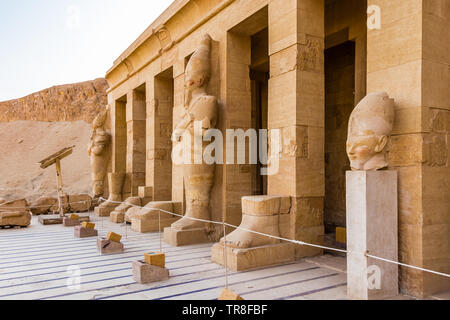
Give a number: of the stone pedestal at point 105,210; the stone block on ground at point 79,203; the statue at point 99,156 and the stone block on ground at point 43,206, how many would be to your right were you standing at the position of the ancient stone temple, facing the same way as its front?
4

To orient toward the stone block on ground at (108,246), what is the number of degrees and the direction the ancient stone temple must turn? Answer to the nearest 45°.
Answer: approximately 45° to its right

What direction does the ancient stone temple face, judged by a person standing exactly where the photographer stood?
facing the viewer and to the left of the viewer

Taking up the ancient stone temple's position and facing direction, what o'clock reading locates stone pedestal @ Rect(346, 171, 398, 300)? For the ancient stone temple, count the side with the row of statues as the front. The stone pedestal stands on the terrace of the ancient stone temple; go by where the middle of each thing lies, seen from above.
The stone pedestal is roughly at 10 o'clock from the ancient stone temple.

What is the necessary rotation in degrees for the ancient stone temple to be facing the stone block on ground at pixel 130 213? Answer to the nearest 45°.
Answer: approximately 90° to its right

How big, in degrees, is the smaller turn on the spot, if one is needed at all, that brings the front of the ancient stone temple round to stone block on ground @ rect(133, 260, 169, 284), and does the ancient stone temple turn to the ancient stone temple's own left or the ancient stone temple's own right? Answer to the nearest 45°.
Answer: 0° — it already faces it

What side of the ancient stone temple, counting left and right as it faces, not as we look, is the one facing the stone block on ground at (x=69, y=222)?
front

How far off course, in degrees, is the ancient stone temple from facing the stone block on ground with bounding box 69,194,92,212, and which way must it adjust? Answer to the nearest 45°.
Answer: approximately 90° to its right

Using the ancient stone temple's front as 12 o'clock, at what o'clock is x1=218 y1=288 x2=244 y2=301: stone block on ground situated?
The stone block on ground is roughly at 11 o'clock from the ancient stone temple.
